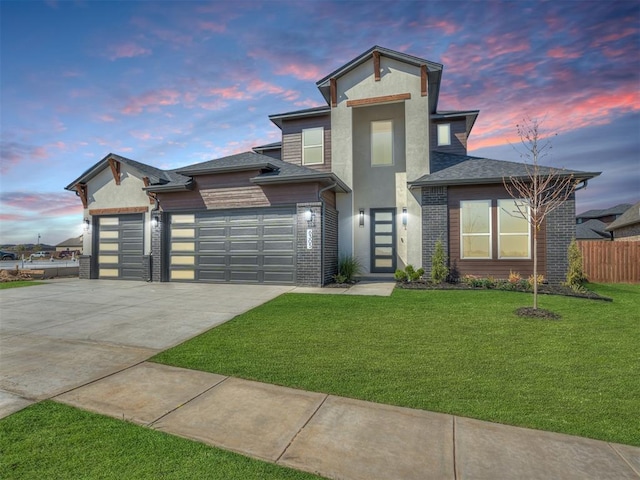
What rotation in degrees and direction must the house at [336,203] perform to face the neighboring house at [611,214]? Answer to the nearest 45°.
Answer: approximately 135° to its left

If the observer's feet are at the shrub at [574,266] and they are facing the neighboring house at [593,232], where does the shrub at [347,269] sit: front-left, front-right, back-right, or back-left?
back-left

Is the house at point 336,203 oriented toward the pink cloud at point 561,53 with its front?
no

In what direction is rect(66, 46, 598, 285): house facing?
toward the camera

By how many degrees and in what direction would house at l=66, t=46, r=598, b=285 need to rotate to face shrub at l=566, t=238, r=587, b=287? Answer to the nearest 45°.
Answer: approximately 90° to its left

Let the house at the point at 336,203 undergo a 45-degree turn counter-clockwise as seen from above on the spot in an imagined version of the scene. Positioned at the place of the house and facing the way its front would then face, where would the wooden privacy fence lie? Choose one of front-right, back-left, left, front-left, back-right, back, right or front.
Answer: front-left

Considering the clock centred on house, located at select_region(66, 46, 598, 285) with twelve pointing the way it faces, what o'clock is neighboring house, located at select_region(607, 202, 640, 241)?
The neighboring house is roughly at 8 o'clock from the house.

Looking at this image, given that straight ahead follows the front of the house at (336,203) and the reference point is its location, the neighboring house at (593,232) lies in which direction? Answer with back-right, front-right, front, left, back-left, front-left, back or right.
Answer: back-left
